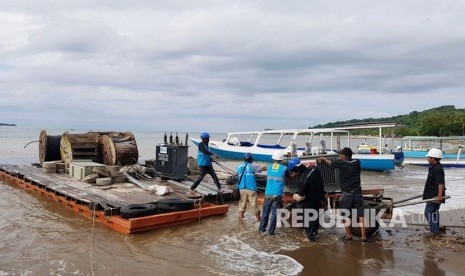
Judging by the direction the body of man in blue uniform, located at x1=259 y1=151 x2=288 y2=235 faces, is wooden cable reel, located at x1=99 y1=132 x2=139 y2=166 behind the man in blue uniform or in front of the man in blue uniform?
in front

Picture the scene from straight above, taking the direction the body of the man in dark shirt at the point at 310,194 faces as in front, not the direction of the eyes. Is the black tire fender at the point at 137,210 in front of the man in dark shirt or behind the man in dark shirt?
in front

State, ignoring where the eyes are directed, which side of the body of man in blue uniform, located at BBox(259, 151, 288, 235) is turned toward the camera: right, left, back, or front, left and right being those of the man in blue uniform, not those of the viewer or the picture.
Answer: back

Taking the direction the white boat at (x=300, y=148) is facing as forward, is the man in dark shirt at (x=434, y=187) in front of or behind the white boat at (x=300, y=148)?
behind

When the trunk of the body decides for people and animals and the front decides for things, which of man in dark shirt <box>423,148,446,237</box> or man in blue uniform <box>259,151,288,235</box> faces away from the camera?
the man in blue uniform

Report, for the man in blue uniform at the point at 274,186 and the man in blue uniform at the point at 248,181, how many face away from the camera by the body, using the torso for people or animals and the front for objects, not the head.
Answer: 2

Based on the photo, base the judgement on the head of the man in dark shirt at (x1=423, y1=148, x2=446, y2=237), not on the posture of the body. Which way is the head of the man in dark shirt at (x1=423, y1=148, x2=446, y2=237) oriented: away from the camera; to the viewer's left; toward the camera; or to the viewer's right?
to the viewer's left
